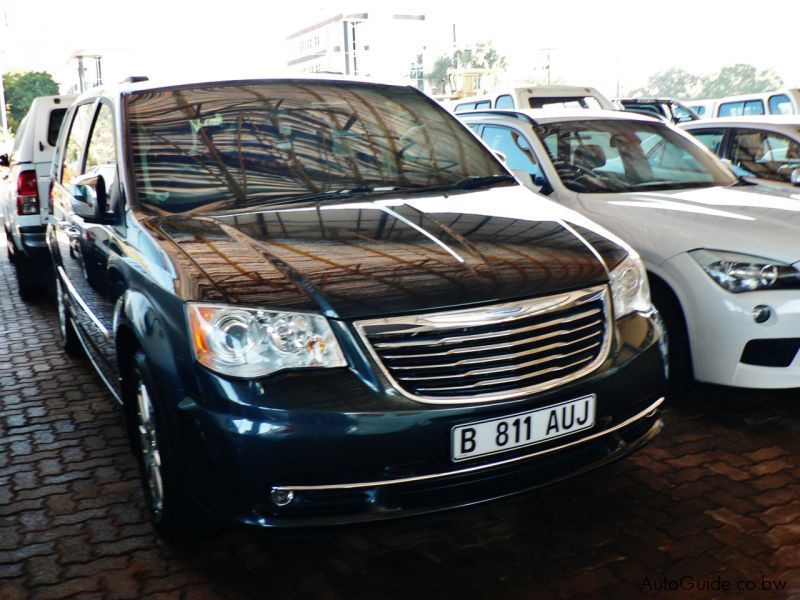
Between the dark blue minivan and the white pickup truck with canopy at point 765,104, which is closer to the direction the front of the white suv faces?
the dark blue minivan

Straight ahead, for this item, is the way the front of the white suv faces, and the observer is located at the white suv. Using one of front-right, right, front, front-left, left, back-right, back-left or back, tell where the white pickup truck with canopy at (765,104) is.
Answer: back-left

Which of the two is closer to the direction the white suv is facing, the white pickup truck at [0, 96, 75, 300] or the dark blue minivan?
the dark blue minivan

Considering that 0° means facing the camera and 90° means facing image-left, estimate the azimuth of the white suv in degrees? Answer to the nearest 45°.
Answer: approximately 315°

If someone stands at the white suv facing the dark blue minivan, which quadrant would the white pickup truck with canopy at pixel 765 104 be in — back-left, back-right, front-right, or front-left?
back-right

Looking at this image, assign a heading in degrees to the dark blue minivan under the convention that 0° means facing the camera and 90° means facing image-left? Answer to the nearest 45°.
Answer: approximately 315°

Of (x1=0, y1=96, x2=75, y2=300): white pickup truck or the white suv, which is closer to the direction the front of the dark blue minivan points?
the white suv

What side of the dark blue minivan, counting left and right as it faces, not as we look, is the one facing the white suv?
left

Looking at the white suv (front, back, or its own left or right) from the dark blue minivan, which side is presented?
right

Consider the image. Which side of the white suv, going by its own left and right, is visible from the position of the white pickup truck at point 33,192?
back
